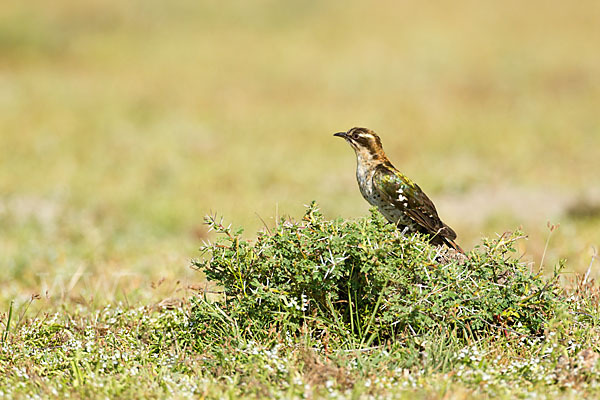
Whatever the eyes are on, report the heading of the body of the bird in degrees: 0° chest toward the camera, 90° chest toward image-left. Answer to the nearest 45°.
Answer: approximately 90°
